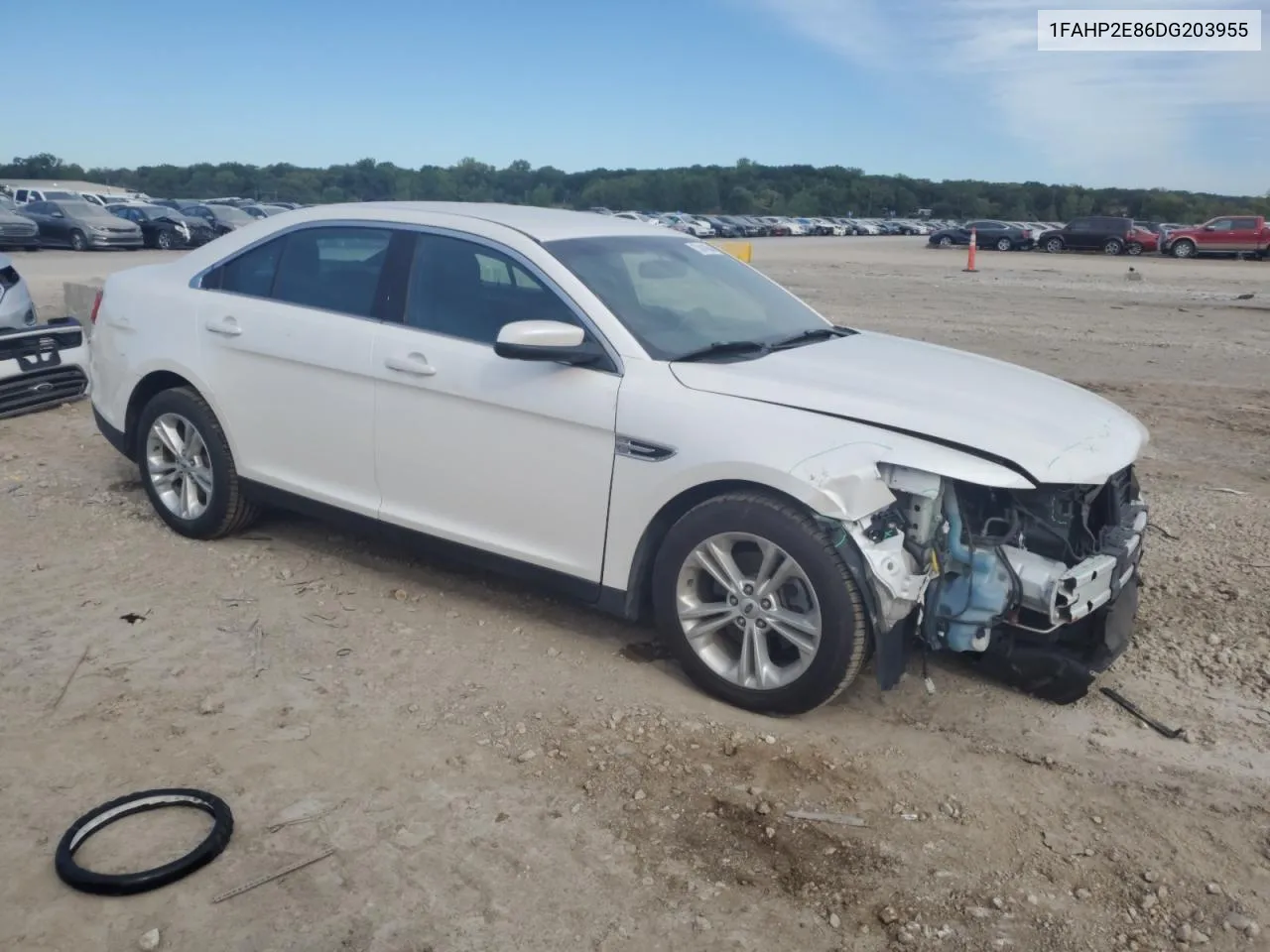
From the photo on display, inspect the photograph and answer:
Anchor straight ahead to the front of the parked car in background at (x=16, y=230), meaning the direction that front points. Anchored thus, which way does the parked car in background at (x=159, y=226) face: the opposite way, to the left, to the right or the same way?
the same way

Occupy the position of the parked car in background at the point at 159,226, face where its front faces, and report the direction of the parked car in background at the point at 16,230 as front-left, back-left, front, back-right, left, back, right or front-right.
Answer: right

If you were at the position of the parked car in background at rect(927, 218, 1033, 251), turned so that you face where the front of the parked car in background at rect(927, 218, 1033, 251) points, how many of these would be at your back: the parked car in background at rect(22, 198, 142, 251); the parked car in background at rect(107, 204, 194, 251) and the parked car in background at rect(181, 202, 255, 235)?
0

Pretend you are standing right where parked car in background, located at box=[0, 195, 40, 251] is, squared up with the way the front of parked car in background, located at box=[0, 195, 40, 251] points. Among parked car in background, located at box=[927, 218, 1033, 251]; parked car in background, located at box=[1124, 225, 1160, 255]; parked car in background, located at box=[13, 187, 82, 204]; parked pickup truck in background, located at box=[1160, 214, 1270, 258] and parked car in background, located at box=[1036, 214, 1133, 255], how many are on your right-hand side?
0

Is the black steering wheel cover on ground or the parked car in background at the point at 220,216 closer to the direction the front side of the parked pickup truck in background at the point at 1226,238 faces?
the parked car in background

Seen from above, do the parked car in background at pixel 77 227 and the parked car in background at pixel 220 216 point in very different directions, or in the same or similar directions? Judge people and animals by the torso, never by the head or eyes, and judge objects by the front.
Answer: same or similar directions

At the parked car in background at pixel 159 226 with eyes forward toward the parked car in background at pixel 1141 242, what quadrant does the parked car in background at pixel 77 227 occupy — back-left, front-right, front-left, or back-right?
back-right

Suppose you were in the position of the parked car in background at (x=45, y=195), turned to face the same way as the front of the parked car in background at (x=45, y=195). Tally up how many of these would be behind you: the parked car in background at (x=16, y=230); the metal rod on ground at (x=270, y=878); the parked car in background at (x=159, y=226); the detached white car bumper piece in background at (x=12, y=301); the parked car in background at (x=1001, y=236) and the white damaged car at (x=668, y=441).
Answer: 0

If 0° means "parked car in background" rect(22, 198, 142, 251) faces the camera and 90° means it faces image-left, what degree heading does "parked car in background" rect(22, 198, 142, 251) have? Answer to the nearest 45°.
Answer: approximately 315°

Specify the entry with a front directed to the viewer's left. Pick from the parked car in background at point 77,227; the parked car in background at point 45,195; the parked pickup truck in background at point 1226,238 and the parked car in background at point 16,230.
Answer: the parked pickup truck in background at point 1226,238

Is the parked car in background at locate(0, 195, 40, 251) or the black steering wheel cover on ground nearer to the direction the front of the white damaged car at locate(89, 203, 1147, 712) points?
the black steering wheel cover on ground

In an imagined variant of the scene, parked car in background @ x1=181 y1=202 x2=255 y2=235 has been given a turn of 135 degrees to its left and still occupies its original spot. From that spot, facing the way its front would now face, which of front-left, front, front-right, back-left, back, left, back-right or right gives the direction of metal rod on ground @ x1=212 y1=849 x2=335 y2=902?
back

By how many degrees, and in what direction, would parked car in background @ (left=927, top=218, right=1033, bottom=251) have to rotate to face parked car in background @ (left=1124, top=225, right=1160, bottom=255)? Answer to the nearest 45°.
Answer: approximately 135° to its left

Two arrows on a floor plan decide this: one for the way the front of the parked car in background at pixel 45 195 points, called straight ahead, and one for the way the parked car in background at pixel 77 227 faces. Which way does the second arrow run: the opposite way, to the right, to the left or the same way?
the same way

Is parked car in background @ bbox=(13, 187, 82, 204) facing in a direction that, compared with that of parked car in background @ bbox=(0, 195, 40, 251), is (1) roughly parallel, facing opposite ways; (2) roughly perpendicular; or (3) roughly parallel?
roughly parallel

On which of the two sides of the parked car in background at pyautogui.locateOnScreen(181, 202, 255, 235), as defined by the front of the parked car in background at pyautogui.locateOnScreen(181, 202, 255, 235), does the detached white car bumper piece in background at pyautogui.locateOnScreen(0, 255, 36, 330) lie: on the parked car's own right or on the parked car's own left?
on the parked car's own right

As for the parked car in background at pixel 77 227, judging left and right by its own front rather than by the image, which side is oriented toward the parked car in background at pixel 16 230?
right

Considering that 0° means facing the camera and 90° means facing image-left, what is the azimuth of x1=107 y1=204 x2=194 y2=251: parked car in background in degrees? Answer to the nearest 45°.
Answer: approximately 315°

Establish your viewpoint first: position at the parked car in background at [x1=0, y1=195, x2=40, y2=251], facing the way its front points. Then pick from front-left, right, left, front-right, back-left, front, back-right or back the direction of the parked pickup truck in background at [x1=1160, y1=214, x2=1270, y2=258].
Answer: front-left
